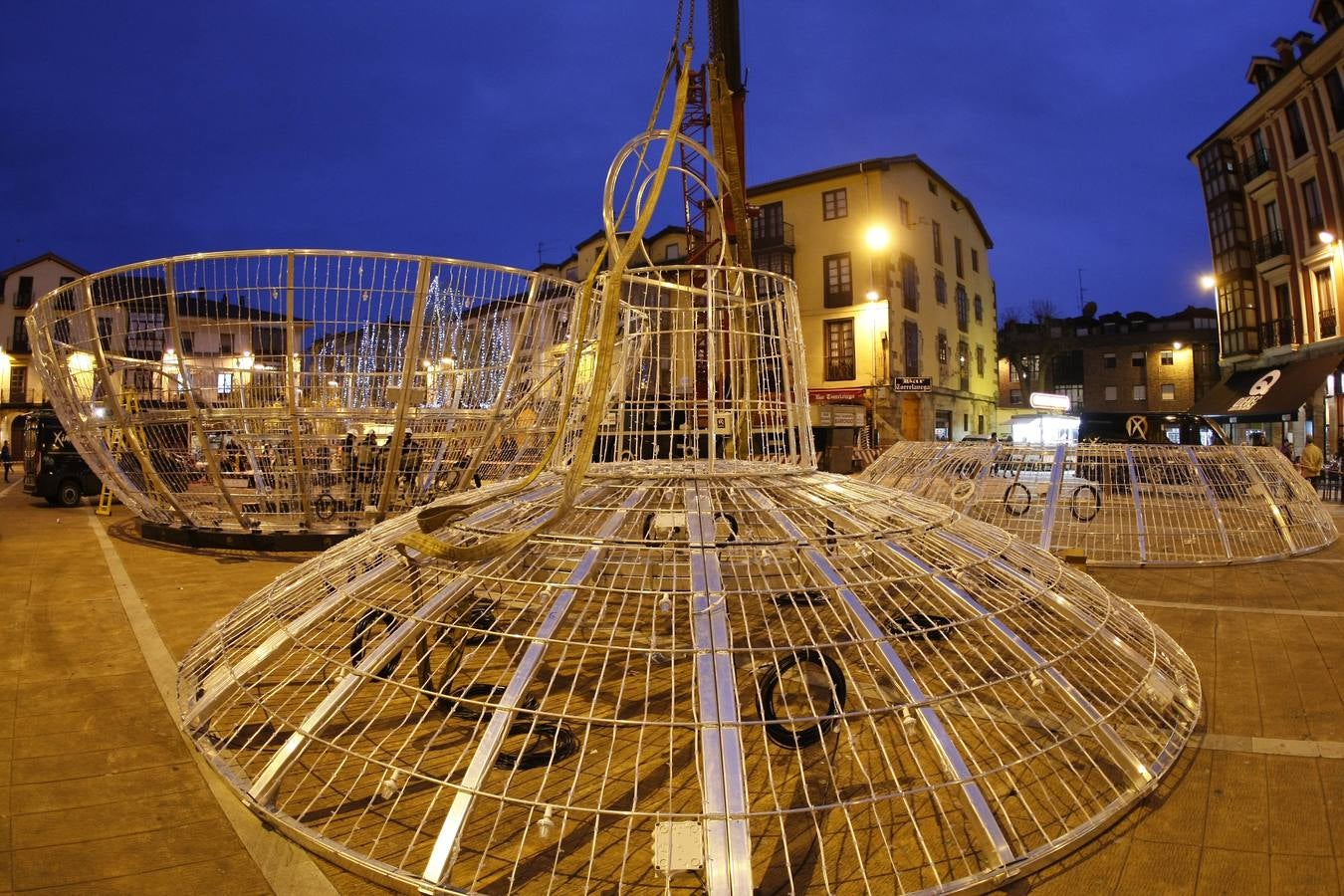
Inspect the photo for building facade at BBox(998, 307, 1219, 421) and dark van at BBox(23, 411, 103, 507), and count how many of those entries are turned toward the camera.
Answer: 1

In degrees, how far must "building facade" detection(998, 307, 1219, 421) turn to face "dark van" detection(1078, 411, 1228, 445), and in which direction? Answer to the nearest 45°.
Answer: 0° — it already faces it

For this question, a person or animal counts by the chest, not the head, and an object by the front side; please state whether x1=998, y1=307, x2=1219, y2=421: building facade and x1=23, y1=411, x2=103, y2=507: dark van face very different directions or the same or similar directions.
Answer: very different directions

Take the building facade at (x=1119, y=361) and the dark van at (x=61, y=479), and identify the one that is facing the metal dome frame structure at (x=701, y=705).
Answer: the building facade

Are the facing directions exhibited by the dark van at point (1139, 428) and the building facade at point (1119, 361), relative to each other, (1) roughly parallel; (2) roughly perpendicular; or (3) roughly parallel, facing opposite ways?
roughly perpendicular
